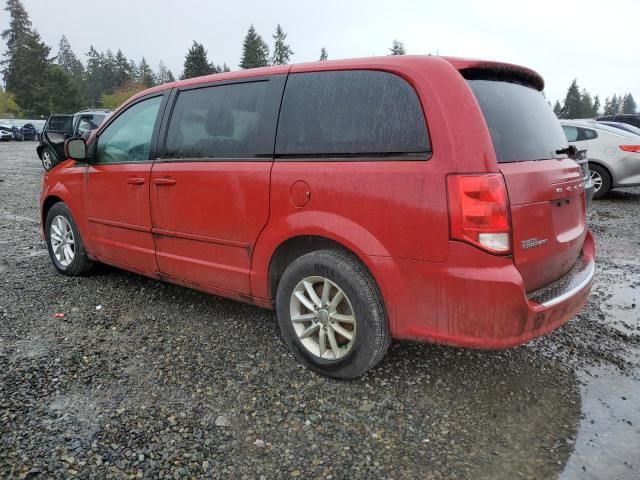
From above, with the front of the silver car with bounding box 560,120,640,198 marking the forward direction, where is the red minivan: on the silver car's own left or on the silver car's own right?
on the silver car's own left

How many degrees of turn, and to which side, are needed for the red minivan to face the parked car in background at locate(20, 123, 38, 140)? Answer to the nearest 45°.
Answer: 0° — it already faces it

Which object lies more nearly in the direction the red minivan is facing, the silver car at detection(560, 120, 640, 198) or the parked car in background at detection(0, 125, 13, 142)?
the parked car in background

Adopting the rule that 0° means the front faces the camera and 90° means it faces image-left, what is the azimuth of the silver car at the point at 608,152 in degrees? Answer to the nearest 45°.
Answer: approximately 135°

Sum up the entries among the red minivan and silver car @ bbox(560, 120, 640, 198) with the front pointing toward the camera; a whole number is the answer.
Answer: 0

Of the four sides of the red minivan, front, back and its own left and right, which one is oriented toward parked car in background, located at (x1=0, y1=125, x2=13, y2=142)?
front

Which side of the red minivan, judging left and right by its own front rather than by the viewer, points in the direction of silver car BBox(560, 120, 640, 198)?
right

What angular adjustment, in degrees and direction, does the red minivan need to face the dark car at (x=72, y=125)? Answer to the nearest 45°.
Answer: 0° — it already faces it

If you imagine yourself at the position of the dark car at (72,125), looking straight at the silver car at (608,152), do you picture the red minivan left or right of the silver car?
right

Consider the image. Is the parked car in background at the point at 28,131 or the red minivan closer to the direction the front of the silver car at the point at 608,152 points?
the parked car in background

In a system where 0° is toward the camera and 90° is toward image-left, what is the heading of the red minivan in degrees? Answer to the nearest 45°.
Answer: approximately 135°

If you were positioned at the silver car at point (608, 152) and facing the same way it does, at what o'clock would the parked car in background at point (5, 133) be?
The parked car in background is roughly at 11 o'clock from the silver car.
